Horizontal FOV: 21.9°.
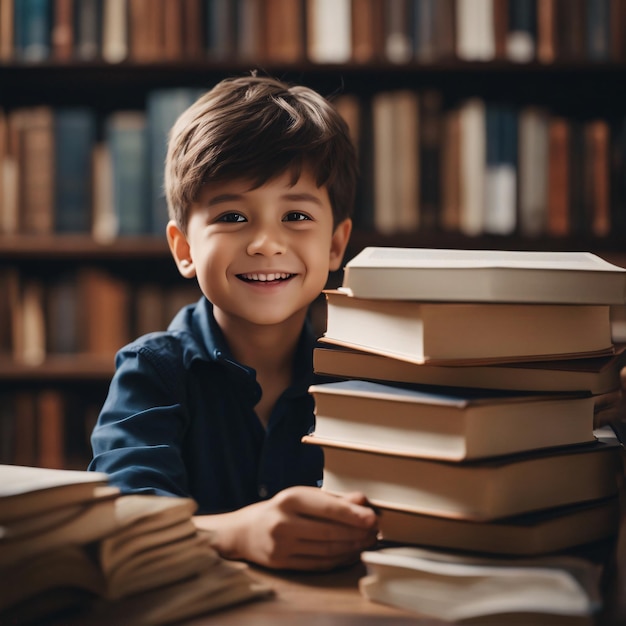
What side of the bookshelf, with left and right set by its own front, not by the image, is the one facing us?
front

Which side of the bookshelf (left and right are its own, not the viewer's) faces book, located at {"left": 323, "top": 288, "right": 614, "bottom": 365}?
front

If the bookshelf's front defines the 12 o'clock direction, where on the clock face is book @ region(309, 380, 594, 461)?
The book is roughly at 12 o'clock from the bookshelf.

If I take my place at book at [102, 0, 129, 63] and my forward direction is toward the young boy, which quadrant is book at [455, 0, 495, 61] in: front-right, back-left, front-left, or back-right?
front-left

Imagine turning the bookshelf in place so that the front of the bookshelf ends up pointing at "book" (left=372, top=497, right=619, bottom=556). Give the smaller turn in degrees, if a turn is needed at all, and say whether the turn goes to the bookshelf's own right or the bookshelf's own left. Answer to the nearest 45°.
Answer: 0° — it already faces it

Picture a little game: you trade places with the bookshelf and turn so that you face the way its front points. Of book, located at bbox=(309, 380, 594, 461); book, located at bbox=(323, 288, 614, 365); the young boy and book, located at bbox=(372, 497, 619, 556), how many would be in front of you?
4

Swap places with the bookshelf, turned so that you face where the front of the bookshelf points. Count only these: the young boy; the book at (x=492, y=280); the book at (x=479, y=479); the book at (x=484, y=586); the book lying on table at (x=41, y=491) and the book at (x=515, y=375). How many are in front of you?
6

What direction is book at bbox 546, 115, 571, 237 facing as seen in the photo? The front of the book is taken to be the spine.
toward the camera

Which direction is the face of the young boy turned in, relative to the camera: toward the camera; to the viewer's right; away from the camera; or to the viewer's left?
toward the camera

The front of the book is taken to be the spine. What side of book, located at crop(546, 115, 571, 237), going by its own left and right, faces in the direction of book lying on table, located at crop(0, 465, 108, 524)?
front

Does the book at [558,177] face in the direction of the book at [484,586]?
yes

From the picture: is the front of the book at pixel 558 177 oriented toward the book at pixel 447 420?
yes

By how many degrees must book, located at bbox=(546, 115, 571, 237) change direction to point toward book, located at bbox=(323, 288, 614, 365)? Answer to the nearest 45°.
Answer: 0° — it already faces it

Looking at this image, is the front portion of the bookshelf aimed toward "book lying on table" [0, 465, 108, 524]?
yes
